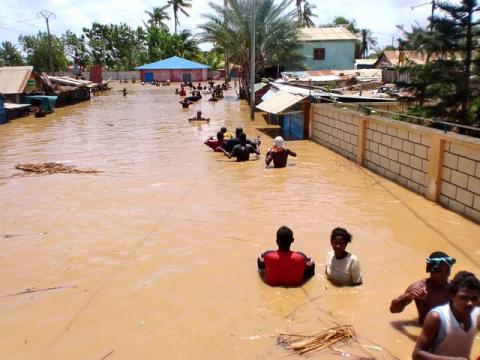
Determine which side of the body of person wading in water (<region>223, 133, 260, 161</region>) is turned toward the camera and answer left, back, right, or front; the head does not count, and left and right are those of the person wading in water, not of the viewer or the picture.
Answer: back

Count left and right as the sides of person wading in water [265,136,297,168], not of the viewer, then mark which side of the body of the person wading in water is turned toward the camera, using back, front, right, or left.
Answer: back

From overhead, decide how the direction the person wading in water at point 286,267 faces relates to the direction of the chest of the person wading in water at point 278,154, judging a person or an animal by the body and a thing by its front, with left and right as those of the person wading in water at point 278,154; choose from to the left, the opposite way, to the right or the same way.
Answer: the same way

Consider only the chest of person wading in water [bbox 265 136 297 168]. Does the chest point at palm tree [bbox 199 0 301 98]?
yes

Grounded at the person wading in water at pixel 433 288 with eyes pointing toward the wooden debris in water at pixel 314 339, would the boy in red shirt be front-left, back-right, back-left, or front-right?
front-right

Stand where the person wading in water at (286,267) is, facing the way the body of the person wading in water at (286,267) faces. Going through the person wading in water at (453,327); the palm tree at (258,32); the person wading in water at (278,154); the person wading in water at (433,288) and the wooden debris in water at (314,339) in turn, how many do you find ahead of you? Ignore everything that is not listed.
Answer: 2

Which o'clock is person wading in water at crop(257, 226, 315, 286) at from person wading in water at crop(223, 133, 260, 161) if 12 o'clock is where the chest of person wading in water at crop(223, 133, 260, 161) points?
person wading in water at crop(257, 226, 315, 286) is roughly at 6 o'clock from person wading in water at crop(223, 133, 260, 161).

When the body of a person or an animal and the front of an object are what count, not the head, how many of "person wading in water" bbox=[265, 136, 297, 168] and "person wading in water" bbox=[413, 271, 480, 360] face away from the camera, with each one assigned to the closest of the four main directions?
1

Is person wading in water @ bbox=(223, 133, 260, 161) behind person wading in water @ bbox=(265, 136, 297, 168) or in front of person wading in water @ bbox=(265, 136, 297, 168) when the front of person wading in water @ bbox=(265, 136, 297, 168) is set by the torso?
in front

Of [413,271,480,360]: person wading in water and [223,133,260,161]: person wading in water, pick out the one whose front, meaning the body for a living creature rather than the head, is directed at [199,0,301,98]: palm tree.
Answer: [223,133,260,161]: person wading in water

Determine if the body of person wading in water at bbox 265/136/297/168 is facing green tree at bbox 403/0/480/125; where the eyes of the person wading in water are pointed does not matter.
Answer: no

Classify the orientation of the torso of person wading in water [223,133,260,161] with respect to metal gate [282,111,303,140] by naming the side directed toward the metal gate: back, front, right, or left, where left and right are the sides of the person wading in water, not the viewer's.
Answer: front

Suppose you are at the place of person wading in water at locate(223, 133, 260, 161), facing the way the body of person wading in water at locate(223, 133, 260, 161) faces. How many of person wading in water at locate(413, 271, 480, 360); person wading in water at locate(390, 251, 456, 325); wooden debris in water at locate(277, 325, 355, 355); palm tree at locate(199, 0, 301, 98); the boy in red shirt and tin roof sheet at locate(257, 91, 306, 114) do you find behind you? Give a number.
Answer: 3

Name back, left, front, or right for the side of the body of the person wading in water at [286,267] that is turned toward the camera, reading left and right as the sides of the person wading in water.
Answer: back

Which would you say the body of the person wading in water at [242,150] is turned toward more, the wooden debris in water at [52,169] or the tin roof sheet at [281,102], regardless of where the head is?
the tin roof sheet

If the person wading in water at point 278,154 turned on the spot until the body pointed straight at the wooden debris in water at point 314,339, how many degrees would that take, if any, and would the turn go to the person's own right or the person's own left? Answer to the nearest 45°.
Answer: approximately 180°
